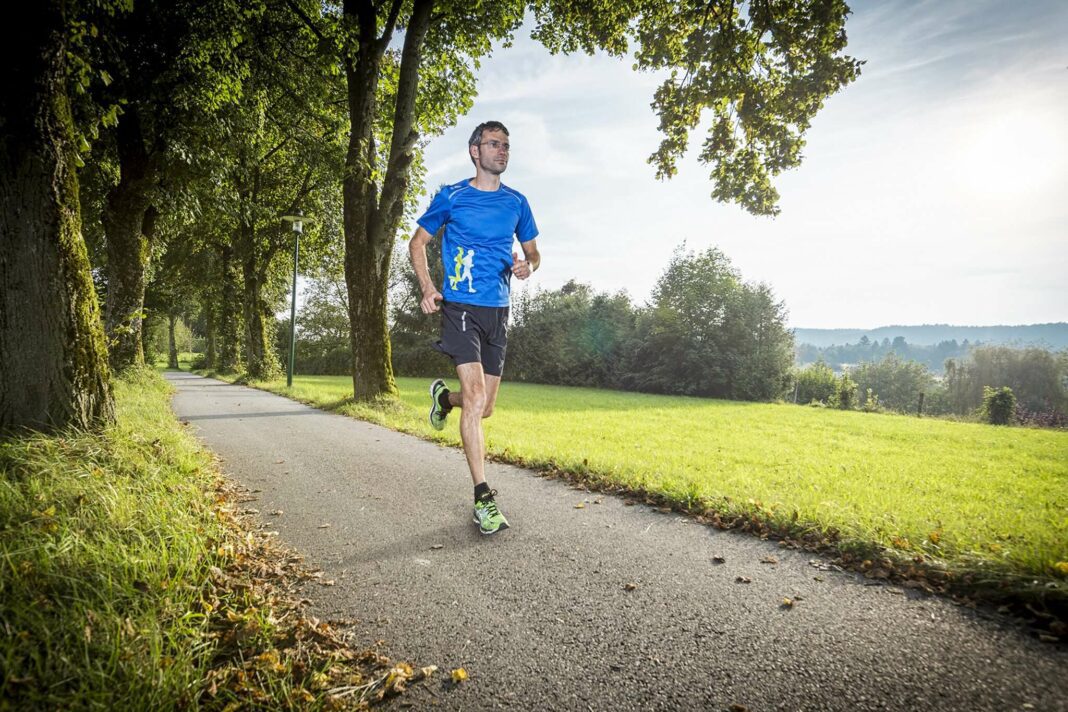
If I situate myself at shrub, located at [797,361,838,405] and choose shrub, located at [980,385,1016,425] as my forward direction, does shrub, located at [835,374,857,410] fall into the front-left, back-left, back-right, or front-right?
front-right

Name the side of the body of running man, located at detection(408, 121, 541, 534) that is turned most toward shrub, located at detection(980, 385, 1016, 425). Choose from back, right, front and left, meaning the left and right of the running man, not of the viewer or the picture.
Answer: left

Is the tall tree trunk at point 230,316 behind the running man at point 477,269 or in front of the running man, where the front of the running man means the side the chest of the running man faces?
behind

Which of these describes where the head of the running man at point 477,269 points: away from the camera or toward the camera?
toward the camera

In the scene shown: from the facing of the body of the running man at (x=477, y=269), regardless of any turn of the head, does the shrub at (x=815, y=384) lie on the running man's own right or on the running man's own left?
on the running man's own left

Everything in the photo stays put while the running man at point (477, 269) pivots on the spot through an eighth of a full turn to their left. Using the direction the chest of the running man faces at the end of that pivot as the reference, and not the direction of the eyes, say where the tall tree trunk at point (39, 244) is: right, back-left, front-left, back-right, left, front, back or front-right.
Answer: back

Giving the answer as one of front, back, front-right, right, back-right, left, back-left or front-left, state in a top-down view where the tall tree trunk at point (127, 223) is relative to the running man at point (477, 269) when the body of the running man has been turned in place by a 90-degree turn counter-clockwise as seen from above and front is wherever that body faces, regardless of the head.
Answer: left

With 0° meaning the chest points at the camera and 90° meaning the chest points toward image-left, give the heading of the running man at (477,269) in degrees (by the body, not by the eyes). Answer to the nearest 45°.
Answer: approximately 315°

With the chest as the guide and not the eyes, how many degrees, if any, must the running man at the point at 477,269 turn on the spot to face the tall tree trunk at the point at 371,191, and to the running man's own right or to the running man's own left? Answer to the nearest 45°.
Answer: approximately 135° to the running man's own left
